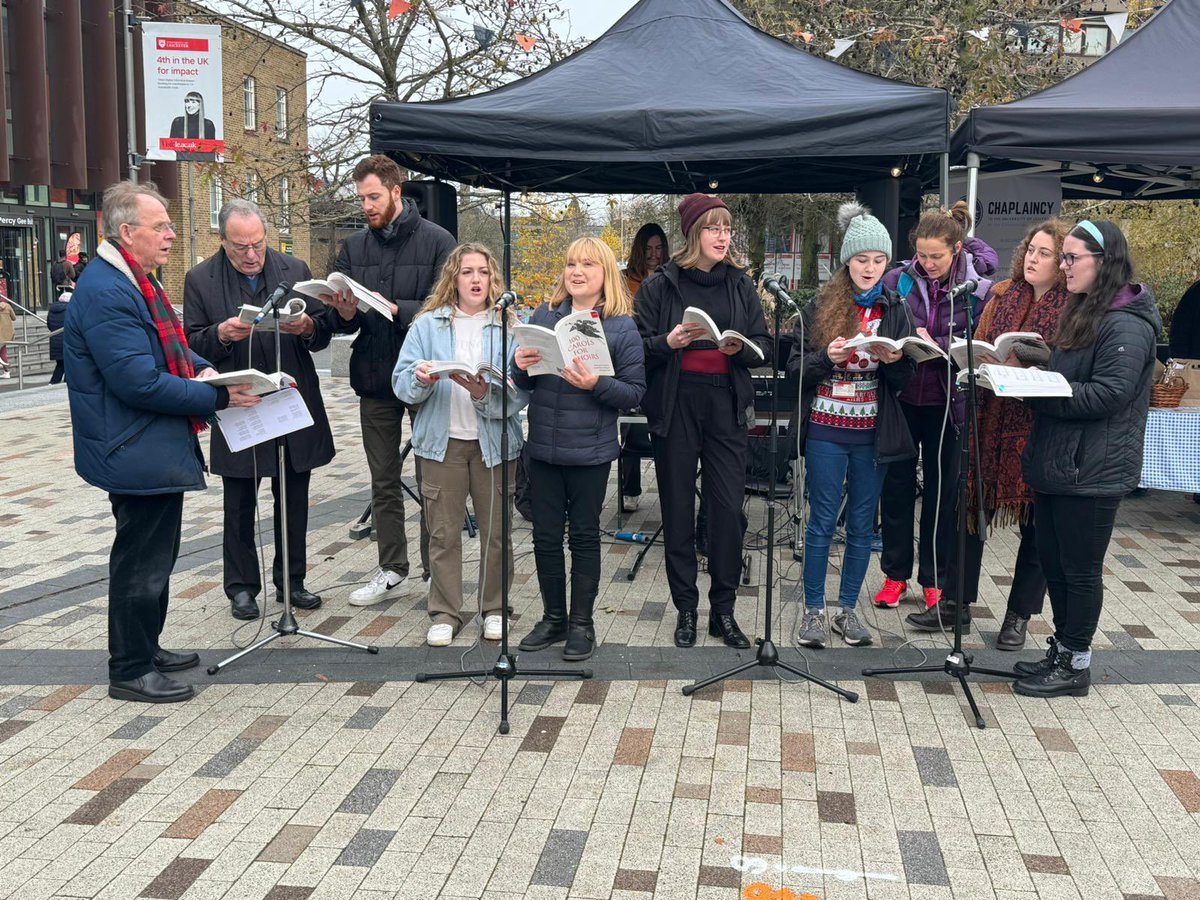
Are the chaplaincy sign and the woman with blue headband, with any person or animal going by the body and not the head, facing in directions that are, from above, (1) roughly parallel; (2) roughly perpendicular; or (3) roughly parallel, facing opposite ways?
roughly perpendicular

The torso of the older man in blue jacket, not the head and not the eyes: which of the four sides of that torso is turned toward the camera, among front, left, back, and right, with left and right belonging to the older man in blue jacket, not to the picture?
right

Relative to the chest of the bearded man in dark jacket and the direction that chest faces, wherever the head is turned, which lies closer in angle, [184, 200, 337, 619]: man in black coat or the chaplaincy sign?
the man in black coat

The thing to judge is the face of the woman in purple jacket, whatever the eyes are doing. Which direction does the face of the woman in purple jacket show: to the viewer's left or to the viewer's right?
to the viewer's left

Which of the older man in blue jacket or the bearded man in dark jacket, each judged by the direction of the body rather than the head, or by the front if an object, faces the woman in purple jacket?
the older man in blue jacket

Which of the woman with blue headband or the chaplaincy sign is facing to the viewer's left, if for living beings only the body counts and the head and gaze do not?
the woman with blue headband

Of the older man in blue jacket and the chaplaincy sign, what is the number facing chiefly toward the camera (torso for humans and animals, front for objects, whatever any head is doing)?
1

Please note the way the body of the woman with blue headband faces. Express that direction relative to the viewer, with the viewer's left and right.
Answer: facing to the left of the viewer

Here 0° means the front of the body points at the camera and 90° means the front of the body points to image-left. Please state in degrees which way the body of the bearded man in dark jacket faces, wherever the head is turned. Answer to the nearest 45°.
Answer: approximately 45°

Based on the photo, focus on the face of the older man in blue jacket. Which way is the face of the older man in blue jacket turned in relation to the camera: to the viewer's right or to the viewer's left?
to the viewer's right
